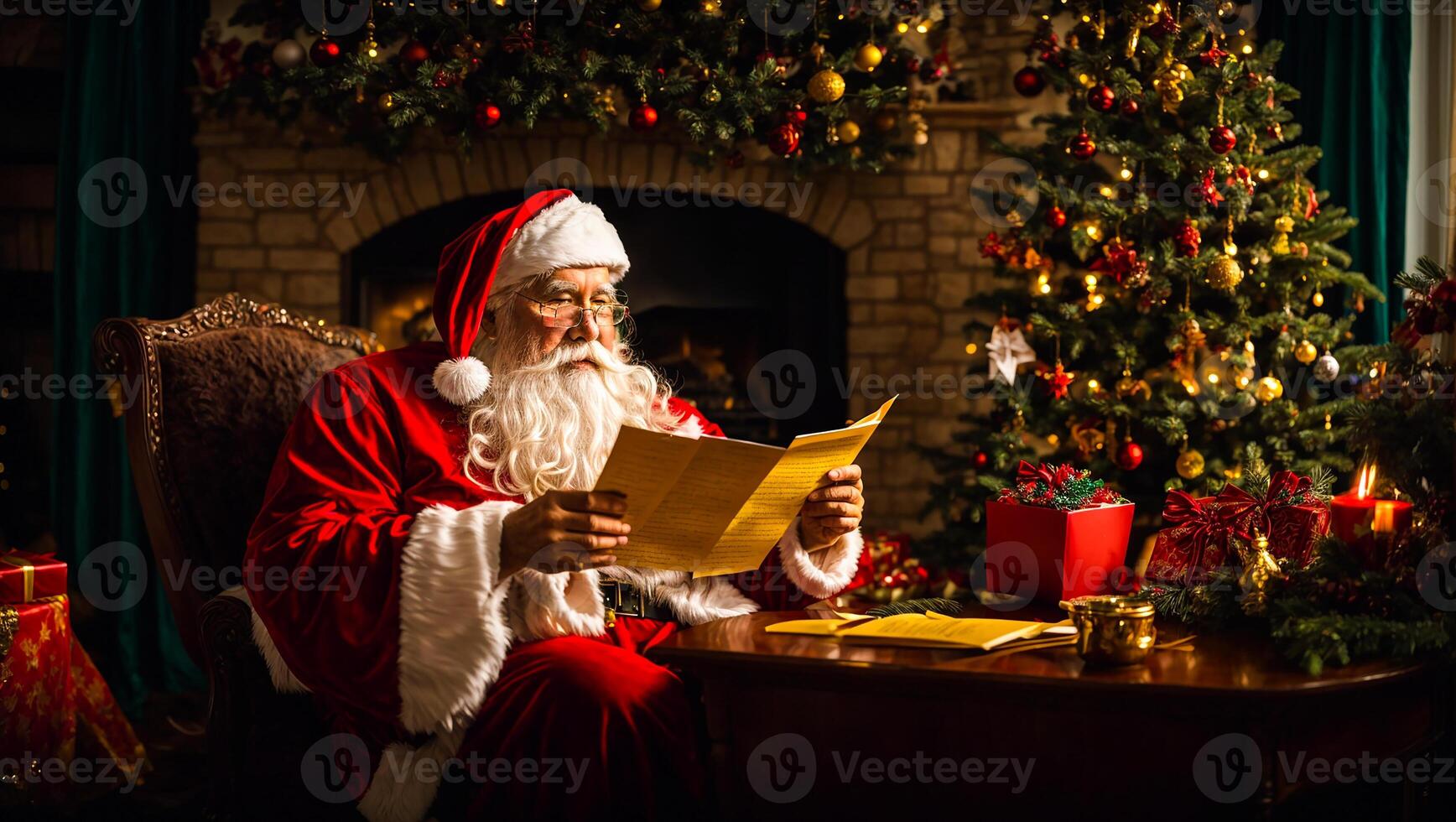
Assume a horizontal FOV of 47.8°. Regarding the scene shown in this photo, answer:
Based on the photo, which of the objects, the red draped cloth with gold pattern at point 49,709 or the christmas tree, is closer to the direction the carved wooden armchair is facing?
the christmas tree

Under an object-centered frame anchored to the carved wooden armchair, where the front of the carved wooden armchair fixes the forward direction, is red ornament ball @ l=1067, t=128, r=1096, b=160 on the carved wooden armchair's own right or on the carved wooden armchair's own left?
on the carved wooden armchair's own left

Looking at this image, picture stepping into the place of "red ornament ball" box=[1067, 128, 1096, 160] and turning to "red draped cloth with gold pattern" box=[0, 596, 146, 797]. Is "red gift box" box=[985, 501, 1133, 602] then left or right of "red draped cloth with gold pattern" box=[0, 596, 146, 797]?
left

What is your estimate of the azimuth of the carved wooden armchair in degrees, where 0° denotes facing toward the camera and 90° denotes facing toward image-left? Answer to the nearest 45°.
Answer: approximately 315°

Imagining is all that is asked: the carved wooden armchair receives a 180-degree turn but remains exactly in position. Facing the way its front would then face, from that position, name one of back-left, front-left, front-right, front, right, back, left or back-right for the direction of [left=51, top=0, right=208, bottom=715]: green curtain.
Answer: front-right
